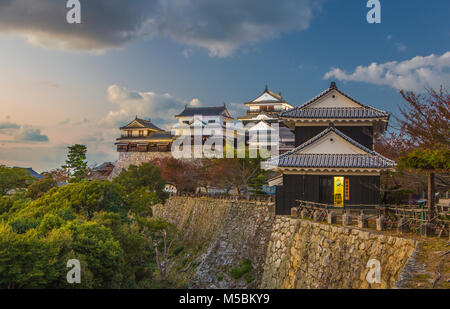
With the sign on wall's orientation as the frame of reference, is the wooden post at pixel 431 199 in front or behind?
in front

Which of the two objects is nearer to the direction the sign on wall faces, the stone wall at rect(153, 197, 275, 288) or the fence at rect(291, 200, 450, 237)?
the fence

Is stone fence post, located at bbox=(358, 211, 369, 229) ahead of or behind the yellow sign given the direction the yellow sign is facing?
ahead

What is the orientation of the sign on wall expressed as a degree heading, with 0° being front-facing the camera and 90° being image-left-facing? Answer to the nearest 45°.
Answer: approximately 0°

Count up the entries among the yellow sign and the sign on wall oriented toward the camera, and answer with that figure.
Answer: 2

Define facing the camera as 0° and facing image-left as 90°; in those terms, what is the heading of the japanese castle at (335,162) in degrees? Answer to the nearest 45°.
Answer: approximately 0°

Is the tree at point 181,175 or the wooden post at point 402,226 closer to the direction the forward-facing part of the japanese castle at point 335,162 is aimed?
the wooden post

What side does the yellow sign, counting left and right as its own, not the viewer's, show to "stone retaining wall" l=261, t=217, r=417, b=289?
front

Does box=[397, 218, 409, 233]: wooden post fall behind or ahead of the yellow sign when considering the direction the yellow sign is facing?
ahead
